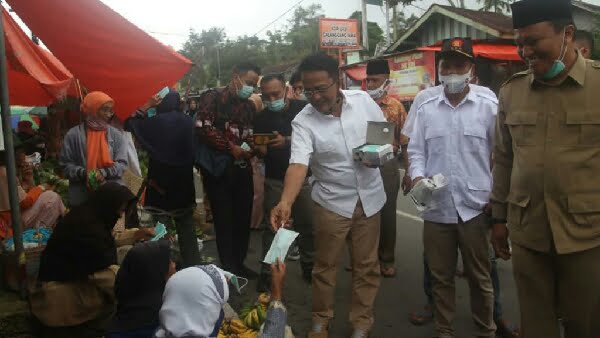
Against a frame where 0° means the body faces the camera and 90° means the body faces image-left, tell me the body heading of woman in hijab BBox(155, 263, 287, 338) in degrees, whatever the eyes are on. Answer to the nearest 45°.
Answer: approximately 225°

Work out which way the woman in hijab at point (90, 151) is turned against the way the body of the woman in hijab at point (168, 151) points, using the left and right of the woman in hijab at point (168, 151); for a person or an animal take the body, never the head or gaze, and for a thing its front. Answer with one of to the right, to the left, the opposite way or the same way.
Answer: the opposite way

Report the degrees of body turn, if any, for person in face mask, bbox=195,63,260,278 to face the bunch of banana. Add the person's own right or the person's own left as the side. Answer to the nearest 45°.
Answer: approximately 45° to the person's own right

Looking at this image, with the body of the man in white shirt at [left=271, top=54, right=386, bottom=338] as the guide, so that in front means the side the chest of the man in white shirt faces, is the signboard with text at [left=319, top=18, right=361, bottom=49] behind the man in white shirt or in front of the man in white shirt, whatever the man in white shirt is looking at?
behind

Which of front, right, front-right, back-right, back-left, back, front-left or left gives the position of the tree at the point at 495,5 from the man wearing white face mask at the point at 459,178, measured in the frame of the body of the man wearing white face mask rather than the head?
back

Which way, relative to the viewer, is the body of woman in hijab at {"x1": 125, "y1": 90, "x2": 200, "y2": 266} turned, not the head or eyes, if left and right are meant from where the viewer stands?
facing away from the viewer and to the left of the viewer

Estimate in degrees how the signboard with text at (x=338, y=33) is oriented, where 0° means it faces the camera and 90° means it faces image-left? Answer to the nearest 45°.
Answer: approximately 0°

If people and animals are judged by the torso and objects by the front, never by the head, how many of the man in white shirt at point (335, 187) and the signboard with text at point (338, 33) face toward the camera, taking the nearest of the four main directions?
2

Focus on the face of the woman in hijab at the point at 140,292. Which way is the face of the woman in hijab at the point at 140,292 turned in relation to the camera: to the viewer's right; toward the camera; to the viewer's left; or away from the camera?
away from the camera
